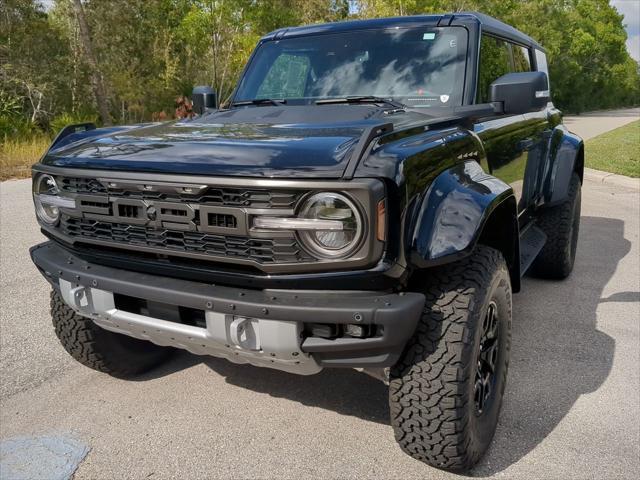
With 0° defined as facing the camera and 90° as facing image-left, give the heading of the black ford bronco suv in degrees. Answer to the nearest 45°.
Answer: approximately 45°
